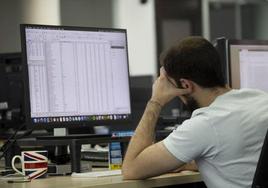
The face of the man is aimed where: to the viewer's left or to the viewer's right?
to the viewer's left

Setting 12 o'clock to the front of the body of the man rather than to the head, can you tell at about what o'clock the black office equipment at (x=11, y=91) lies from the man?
The black office equipment is roughly at 12 o'clock from the man.

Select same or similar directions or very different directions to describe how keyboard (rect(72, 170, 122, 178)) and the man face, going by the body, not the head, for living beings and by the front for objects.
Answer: very different directions

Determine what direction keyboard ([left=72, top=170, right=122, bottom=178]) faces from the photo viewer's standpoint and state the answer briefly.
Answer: facing the viewer and to the right of the viewer

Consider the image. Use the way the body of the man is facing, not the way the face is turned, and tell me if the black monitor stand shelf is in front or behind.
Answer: in front

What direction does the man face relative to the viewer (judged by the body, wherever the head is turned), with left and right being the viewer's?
facing away from the viewer and to the left of the viewer

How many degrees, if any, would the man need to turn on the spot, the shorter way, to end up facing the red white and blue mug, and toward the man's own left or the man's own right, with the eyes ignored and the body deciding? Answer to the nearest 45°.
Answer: approximately 45° to the man's own left

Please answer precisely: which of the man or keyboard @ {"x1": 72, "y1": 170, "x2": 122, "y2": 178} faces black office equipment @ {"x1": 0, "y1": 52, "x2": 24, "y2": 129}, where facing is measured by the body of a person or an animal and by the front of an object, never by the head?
the man
